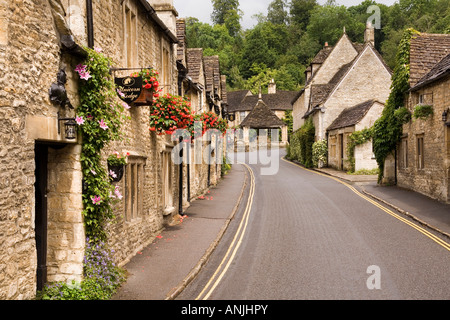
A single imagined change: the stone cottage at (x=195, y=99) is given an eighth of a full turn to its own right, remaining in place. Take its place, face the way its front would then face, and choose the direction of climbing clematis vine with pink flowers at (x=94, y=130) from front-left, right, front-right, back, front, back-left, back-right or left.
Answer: front

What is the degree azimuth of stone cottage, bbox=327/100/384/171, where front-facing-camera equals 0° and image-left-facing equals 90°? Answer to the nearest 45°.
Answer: approximately 45°

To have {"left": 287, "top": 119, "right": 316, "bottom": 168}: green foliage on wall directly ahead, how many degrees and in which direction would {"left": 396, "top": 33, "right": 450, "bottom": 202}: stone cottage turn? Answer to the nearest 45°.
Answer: approximately 90° to its right

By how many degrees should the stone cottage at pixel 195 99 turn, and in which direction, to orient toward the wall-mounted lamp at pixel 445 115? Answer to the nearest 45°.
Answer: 0° — it already faces it

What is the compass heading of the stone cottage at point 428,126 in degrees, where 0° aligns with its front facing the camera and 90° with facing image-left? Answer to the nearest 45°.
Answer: approximately 45°

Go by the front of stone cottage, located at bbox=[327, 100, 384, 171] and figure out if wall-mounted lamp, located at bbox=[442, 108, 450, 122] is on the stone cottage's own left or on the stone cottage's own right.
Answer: on the stone cottage's own left

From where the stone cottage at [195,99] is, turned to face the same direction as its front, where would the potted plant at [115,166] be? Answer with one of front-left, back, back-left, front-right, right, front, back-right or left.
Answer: front-right

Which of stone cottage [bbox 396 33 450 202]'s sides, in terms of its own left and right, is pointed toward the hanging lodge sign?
front

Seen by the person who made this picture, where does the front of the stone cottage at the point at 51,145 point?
facing the viewer and to the right of the viewer

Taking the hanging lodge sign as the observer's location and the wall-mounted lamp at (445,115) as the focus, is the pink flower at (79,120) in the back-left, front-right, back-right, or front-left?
back-right

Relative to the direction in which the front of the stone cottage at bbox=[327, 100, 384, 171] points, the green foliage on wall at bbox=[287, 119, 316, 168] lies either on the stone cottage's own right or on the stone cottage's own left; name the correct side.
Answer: on the stone cottage's own right

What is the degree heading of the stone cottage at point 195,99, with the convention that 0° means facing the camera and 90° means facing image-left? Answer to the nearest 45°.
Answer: approximately 315°
